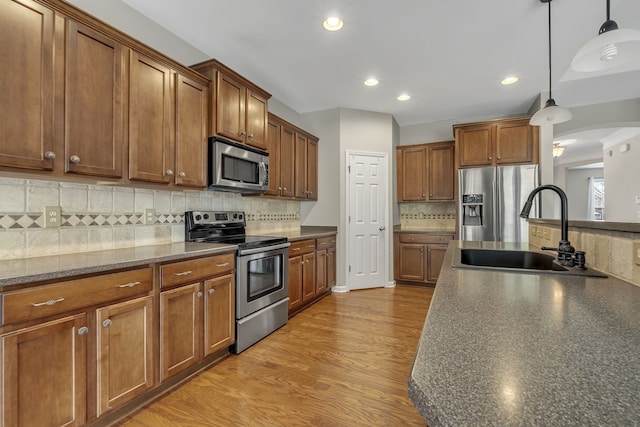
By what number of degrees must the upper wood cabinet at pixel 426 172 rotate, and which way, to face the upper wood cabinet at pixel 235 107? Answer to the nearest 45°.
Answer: approximately 45° to its right

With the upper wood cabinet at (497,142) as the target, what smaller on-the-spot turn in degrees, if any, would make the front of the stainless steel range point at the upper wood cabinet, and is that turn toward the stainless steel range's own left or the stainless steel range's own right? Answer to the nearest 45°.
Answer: approximately 45° to the stainless steel range's own left

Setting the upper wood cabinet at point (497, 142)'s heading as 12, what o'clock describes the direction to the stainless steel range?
The stainless steel range is roughly at 1 o'clock from the upper wood cabinet.

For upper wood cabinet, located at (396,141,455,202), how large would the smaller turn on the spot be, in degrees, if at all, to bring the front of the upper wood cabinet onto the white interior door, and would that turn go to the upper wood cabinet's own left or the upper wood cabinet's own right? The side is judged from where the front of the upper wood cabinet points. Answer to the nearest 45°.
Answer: approximately 45° to the upper wood cabinet's own right

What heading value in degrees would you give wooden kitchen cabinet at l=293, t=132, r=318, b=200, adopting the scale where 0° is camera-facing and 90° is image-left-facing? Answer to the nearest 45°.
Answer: approximately 315°

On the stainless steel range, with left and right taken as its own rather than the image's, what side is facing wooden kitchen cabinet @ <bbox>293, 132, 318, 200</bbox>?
left

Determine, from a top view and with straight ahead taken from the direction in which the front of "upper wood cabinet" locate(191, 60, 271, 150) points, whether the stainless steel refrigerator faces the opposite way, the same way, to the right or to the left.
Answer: to the right
